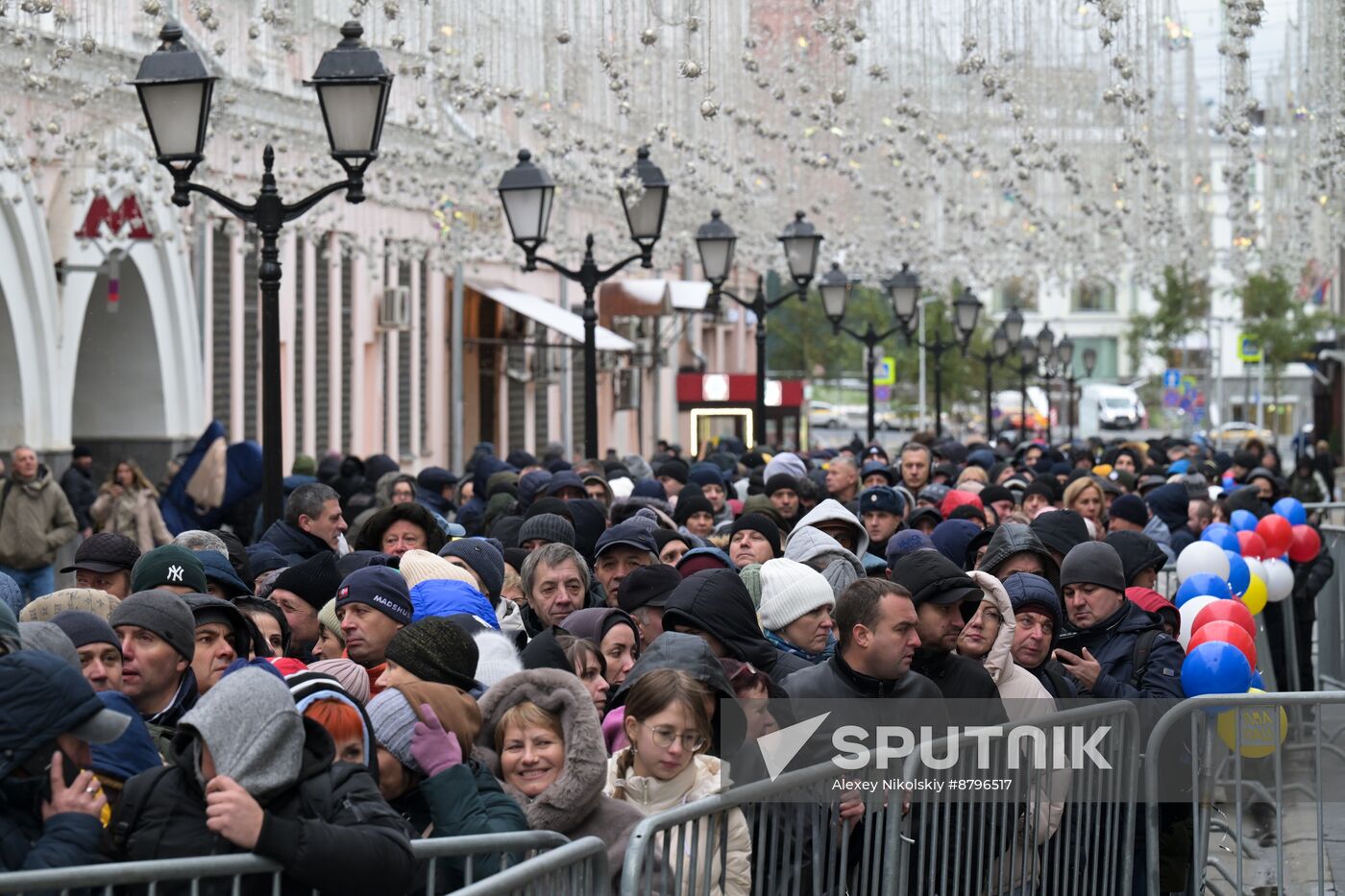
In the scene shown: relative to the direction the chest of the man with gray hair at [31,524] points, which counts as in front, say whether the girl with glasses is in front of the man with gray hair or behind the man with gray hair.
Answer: in front

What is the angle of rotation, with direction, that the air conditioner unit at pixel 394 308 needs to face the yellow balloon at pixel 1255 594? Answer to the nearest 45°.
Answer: approximately 45° to its right

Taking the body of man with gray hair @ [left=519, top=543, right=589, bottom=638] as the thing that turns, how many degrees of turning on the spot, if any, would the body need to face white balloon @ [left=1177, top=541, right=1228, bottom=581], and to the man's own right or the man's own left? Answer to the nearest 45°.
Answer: approximately 90° to the man's own left

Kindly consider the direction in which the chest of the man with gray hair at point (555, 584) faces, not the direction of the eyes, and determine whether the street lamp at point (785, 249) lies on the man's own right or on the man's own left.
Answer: on the man's own left

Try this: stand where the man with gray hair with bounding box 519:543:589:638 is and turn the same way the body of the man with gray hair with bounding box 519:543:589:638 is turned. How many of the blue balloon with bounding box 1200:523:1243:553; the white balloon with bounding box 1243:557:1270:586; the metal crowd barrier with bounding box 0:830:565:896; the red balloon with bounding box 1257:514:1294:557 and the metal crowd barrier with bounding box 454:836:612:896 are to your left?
3

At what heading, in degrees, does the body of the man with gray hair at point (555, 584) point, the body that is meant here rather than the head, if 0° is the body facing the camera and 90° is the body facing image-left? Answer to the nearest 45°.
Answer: approximately 315°

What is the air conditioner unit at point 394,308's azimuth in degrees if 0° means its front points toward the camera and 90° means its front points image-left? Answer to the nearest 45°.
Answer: approximately 315°
